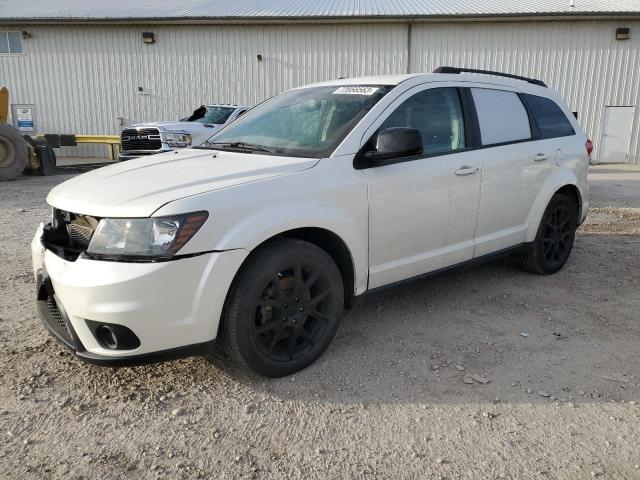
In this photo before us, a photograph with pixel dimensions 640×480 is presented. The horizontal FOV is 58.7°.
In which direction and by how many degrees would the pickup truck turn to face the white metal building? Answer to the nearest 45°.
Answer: approximately 180°

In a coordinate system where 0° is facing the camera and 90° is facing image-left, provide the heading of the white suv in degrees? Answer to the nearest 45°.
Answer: approximately 45°

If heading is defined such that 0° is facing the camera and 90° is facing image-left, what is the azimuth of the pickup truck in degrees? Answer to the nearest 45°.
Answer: approximately 45°
